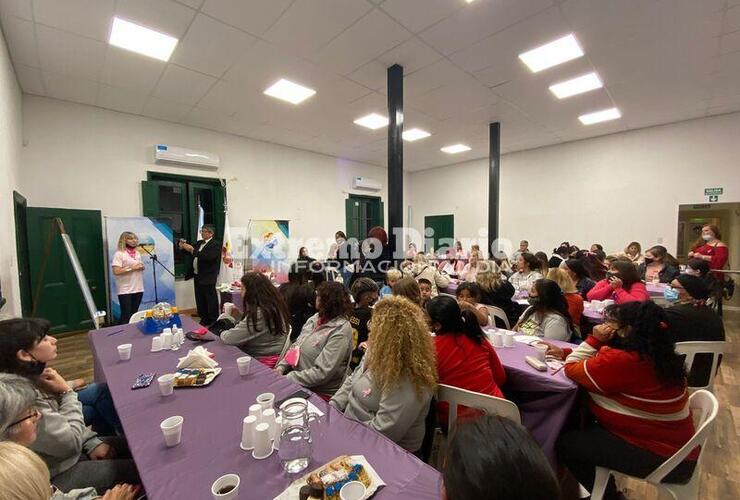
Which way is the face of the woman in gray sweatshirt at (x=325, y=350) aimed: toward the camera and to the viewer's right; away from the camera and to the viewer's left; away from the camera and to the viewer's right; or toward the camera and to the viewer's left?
away from the camera and to the viewer's left

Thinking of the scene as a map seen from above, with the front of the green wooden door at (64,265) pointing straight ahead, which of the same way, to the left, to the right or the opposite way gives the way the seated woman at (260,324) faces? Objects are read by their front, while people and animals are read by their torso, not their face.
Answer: the opposite way

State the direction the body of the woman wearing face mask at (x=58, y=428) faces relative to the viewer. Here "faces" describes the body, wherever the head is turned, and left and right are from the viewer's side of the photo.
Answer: facing to the right of the viewer

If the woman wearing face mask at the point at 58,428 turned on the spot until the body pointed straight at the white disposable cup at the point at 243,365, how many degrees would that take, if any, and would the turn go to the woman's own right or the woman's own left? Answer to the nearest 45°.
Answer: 0° — they already face it

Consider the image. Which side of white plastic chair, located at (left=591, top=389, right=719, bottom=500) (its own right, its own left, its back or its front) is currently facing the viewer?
left

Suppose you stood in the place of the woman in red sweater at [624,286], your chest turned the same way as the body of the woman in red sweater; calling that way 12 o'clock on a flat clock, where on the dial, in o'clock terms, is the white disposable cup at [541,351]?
The white disposable cup is roughly at 11 o'clock from the woman in red sweater.

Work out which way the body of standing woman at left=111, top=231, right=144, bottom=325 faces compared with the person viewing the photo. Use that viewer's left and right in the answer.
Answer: facing the viewer and to the right of the viewer

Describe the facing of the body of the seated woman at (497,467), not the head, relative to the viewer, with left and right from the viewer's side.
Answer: facing away from the viewer and to the left of the viewer

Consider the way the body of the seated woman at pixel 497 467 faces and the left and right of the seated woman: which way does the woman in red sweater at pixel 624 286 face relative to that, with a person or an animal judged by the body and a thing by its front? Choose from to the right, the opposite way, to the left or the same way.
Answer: to the left

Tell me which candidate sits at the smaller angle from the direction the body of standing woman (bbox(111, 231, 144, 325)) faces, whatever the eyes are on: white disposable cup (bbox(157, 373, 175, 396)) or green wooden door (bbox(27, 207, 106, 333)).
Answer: the white disposable cup

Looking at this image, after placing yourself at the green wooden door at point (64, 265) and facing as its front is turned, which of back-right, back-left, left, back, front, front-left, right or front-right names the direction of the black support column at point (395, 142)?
front-left

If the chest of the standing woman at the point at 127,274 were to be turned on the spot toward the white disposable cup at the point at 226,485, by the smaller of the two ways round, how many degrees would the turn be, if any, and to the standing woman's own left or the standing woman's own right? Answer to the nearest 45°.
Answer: approximately 45° to the standing woman's own right

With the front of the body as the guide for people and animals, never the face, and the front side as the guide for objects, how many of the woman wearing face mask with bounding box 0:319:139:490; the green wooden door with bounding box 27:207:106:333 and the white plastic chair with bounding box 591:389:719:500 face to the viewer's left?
1
